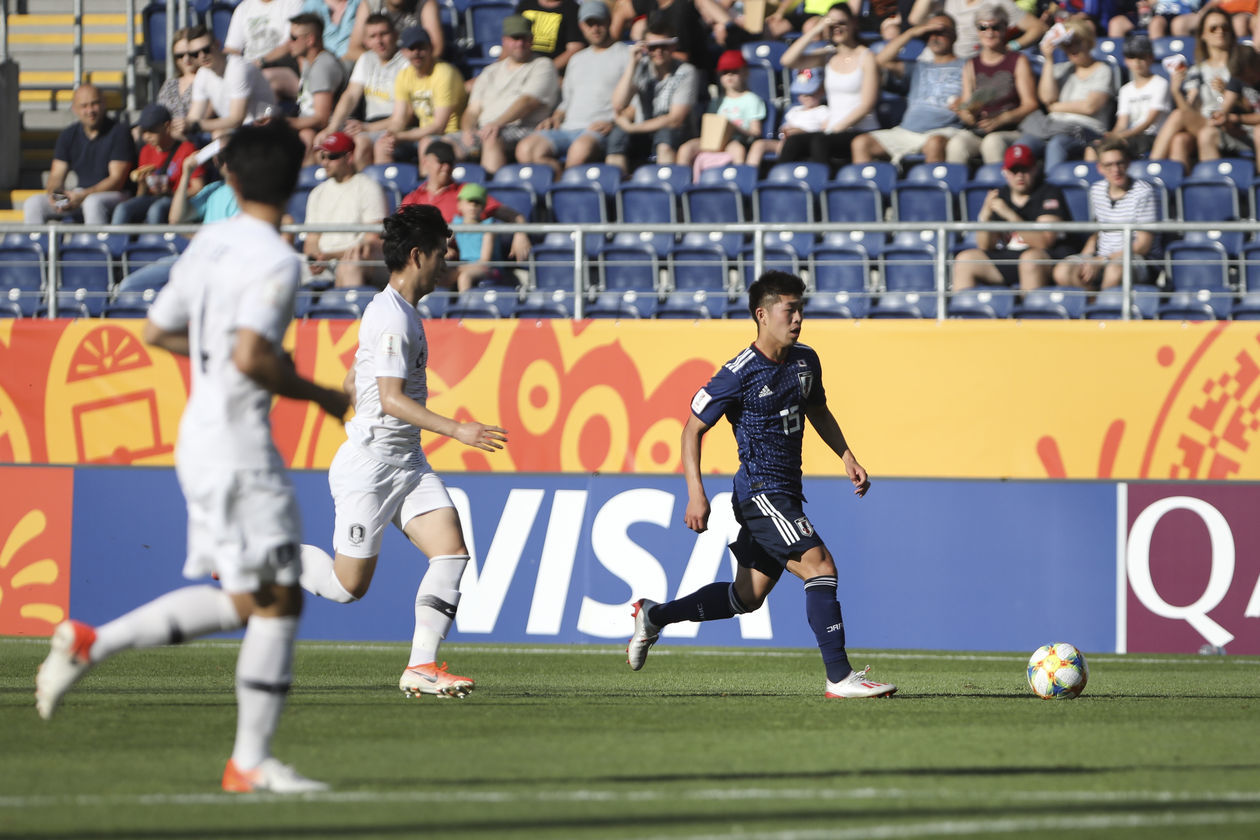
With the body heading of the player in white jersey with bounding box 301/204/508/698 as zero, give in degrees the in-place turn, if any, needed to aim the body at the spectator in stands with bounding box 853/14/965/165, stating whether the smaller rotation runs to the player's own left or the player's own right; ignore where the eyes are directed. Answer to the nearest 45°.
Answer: approximately 45° to the player's own left

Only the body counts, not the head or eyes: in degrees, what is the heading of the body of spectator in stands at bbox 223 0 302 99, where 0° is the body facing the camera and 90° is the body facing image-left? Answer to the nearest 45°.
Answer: approximately 0°

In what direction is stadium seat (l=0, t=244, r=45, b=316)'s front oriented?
toward the camera

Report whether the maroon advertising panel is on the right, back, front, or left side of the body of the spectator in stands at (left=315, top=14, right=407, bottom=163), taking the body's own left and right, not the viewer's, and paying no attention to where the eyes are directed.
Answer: left

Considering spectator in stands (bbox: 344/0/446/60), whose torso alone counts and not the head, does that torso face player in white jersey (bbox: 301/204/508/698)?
yes

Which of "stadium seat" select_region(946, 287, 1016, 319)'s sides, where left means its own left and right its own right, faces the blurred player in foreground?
front

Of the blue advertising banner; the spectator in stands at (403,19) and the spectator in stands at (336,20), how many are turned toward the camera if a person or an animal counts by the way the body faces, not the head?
3

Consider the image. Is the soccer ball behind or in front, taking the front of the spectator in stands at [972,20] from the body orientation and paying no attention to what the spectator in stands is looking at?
in front

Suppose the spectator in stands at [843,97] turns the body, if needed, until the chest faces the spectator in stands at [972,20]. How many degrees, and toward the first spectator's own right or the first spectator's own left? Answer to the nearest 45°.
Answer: approximately 180°

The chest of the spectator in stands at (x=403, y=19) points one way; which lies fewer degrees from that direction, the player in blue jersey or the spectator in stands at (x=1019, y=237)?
the player in blue jersey

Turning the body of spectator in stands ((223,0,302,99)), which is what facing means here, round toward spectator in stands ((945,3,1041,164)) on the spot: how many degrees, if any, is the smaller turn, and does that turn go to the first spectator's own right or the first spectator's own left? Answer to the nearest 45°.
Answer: approximately 45° to the first spectator's own left

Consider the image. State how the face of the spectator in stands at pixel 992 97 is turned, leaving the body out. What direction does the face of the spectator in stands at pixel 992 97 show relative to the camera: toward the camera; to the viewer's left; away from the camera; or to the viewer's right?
toward the camera

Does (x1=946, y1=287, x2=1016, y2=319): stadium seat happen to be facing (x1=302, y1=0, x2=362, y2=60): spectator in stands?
no

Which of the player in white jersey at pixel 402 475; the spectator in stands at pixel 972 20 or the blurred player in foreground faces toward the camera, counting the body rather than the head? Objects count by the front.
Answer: the spectator in stands

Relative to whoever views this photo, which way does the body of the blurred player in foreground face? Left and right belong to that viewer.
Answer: facing away from the viewer and to the right of the viewer

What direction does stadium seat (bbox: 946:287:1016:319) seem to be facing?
toward the camera

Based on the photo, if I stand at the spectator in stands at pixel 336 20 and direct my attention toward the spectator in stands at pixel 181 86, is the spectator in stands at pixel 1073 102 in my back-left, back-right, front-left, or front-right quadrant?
back-left

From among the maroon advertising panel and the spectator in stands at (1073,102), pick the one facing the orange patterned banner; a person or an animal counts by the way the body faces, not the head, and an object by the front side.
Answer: the spectator in stands

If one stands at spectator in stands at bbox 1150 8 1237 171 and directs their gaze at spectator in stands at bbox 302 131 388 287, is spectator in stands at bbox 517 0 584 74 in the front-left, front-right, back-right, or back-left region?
front-right

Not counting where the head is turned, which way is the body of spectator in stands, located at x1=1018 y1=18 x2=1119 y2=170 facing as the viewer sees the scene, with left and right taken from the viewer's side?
facing the viewer and to the left of the viewer

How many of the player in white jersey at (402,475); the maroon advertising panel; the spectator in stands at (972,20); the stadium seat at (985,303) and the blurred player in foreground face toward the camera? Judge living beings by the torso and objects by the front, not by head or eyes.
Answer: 3
